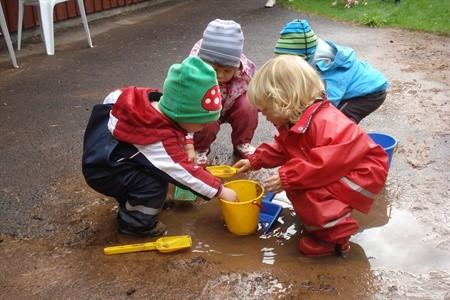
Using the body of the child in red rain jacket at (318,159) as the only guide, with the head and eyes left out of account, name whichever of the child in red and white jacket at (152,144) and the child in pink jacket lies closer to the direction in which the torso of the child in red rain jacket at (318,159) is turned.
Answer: the child in red and white jacket

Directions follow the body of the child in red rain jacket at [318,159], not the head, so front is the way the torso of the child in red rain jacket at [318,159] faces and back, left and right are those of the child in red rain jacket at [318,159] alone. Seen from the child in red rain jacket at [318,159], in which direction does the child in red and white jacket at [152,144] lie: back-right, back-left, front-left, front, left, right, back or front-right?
front

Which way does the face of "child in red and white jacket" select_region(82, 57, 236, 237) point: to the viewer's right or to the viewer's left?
to the viewer's right

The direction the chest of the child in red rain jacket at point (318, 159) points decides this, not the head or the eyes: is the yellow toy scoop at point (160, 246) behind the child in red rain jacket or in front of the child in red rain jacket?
in front

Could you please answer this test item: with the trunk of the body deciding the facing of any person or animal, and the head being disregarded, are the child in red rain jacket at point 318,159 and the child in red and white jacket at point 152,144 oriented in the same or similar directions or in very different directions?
very different directions

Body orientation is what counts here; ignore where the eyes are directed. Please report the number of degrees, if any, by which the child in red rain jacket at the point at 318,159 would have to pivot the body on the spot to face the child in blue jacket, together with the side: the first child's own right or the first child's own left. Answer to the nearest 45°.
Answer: approximately 90° to the first child's own right

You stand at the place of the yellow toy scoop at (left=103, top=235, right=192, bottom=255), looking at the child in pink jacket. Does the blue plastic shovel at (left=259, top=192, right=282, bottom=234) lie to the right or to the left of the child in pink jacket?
right

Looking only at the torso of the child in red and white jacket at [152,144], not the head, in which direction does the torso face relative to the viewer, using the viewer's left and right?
facing to the right of the viewer

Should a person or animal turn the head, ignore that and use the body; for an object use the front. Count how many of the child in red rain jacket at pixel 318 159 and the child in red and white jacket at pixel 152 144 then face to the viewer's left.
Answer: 1

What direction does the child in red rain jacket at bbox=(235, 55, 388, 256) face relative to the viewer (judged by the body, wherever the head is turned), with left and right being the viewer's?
facing to the left of the viewer

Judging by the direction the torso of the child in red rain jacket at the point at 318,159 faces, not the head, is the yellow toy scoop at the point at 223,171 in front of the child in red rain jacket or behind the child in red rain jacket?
in front

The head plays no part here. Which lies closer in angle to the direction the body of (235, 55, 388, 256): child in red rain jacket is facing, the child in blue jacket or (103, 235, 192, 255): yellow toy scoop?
the yellow toy scoop
